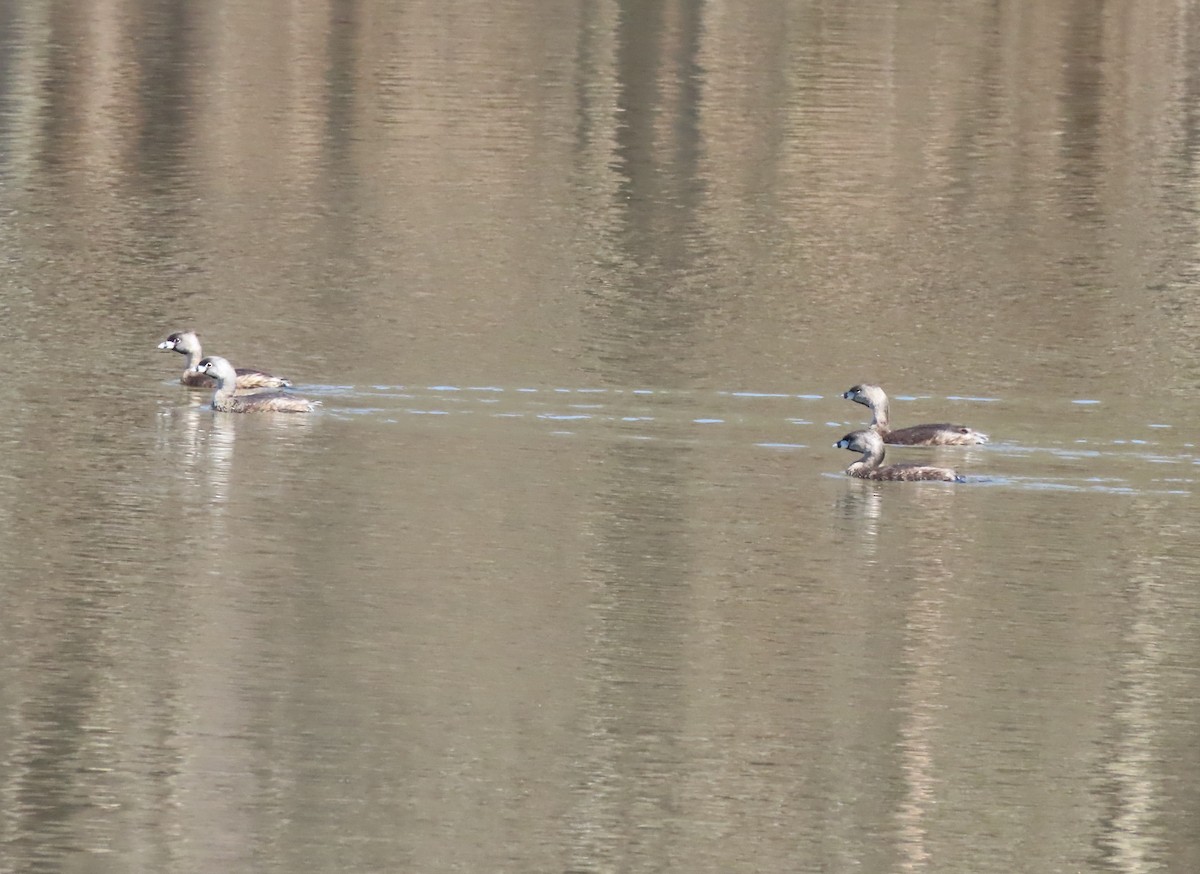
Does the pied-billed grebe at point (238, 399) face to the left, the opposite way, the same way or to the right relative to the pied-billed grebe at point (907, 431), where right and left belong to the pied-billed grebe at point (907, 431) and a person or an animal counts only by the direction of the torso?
the same way

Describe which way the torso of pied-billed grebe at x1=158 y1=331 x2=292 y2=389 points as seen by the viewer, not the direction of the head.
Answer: to the viewer's left

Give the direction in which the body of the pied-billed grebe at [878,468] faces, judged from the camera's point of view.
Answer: to the viewer's left

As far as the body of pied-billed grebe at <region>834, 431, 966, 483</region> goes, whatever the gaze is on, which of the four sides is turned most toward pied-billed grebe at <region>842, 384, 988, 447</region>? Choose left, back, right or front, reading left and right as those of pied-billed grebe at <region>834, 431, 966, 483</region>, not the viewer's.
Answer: right

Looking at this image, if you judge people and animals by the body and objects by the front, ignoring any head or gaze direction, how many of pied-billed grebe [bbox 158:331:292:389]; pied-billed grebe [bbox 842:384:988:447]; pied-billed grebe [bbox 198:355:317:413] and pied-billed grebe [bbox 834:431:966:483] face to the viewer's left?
4

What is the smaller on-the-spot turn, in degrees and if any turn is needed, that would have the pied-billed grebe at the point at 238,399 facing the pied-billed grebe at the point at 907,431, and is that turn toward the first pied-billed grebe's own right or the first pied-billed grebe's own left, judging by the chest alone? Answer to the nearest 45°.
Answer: approximately 180°

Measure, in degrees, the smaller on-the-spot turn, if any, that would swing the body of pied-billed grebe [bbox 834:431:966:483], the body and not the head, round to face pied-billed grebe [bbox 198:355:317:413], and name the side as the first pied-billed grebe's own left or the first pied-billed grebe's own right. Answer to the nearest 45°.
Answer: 0° — it already faces it

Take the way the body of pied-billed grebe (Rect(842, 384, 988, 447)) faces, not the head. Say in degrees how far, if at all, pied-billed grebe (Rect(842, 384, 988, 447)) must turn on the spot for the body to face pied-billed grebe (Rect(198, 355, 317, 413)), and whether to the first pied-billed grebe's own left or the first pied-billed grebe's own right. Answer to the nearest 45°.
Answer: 0° — it already faces it

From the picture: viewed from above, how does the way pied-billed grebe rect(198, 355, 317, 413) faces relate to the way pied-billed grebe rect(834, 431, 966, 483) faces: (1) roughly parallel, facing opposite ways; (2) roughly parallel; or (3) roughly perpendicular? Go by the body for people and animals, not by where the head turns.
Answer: roughly parallel

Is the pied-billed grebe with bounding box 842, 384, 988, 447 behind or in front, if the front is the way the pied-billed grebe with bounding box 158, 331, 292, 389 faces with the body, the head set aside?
behind

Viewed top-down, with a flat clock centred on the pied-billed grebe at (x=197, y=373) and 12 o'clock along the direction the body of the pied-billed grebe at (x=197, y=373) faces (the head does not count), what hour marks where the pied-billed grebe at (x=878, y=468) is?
the pied-billed grebe at (x=878, y=468) is roughly at 7 o'clock from the pied-billed grebe at (x=197, y=373).

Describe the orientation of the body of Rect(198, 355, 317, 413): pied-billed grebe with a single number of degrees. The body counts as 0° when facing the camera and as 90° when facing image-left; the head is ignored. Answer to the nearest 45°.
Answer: approximately 90°

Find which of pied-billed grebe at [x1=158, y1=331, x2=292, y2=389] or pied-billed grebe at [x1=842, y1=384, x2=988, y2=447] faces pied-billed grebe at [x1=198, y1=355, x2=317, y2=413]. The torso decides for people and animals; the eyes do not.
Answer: pied-billed grebe at [x1=842, y1=384, x2=988, y2=447]

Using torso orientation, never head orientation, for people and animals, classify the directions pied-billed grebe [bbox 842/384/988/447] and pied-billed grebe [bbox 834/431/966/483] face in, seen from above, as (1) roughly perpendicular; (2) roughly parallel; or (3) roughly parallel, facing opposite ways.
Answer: roughly parallel

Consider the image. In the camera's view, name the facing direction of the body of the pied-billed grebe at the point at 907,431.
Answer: to the viewer's left

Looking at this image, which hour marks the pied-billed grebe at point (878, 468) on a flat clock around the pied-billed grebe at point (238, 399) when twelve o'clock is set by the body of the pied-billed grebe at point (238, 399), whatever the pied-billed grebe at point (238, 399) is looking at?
the pied-billed grebe at point (878, 468) is roughly at 7 o'clock from the pied-billed grebe at point (238, 399).

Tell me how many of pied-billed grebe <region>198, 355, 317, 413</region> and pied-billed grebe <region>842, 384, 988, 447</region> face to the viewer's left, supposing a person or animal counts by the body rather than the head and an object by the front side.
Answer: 2
